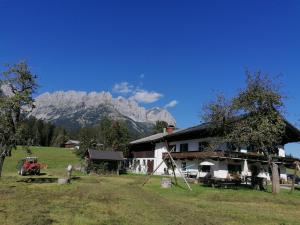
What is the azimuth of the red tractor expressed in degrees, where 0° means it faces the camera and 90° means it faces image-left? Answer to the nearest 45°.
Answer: approximately 315°

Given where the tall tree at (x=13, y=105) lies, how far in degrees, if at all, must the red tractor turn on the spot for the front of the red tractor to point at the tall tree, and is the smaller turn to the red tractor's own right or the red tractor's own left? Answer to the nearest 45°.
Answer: approximately 45° to the red tractor's own right
